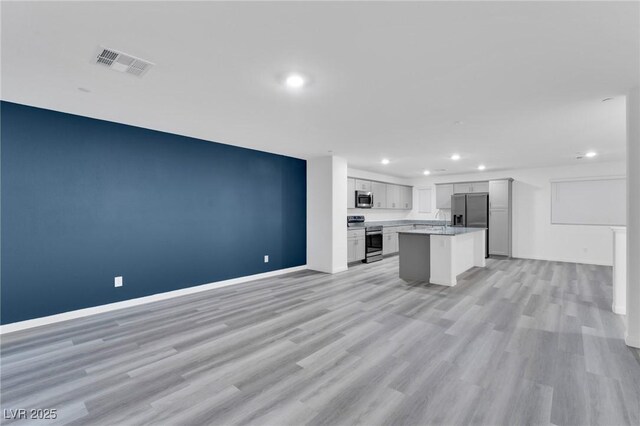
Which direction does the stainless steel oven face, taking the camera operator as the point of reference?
facing the viewer and to the right of the viewer

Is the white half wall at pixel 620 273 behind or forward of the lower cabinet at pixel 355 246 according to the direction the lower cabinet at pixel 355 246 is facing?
forward

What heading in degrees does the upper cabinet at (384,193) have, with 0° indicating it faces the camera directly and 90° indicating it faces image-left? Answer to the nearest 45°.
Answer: approximately 315°

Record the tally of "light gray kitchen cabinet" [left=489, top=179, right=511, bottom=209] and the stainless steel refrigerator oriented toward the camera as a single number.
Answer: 2

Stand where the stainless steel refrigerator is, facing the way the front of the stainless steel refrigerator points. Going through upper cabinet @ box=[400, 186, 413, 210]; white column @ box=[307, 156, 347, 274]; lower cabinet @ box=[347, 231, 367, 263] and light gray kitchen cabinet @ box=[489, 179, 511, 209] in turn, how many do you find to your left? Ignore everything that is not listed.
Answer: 1

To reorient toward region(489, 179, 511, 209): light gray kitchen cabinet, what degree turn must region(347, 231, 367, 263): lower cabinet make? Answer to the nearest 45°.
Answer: approximately 45° to its left
